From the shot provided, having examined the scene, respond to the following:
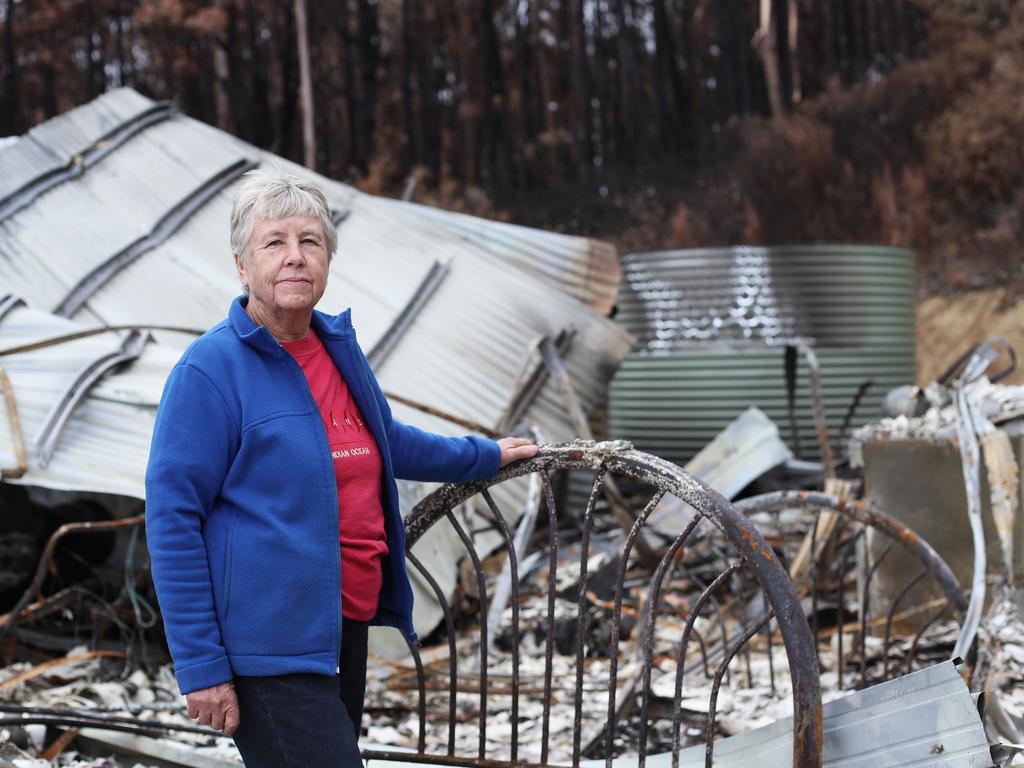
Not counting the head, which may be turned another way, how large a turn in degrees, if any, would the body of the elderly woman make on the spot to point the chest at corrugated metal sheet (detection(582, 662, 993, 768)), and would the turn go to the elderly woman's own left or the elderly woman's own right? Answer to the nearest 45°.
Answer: approximately 45° to the elderly woman's own left

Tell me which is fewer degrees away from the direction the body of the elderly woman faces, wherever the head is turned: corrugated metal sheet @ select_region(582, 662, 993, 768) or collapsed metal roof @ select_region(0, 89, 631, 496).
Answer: the corrugated metal sheet

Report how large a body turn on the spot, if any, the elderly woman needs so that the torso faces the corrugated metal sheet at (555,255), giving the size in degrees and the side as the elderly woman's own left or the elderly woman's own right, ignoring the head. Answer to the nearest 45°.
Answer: approximately 135° to the elderly woman's own left

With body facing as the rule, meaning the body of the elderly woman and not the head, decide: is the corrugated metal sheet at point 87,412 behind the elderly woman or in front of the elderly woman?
behind

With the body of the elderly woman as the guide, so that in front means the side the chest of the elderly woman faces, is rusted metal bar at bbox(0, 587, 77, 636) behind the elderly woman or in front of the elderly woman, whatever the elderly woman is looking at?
behind

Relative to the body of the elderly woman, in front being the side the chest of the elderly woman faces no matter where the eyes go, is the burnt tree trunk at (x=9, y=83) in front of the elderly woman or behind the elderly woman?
behind

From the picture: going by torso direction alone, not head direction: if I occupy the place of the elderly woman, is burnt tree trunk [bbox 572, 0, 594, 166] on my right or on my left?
on my left
